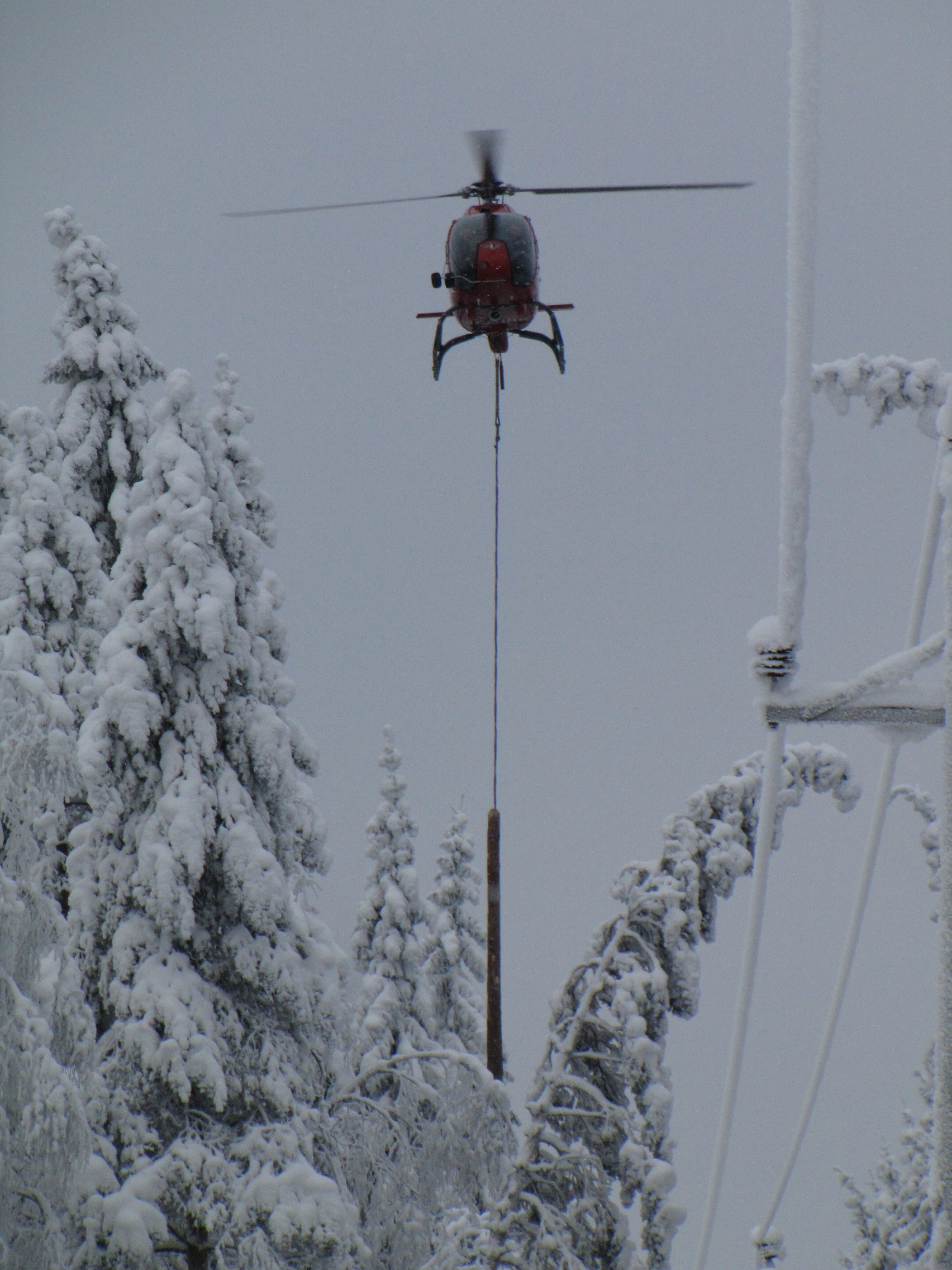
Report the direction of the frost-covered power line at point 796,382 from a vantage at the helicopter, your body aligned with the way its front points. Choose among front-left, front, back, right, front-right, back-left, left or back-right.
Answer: front

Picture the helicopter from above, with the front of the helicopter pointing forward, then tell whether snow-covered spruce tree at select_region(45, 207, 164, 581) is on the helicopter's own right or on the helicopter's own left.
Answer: on the helicopter's own right

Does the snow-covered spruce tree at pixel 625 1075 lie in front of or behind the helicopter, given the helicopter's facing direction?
in front

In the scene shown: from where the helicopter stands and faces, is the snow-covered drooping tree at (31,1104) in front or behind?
in front

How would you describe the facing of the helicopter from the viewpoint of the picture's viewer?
facing the viewer

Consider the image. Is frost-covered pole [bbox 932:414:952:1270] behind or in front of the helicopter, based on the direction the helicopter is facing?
in front
